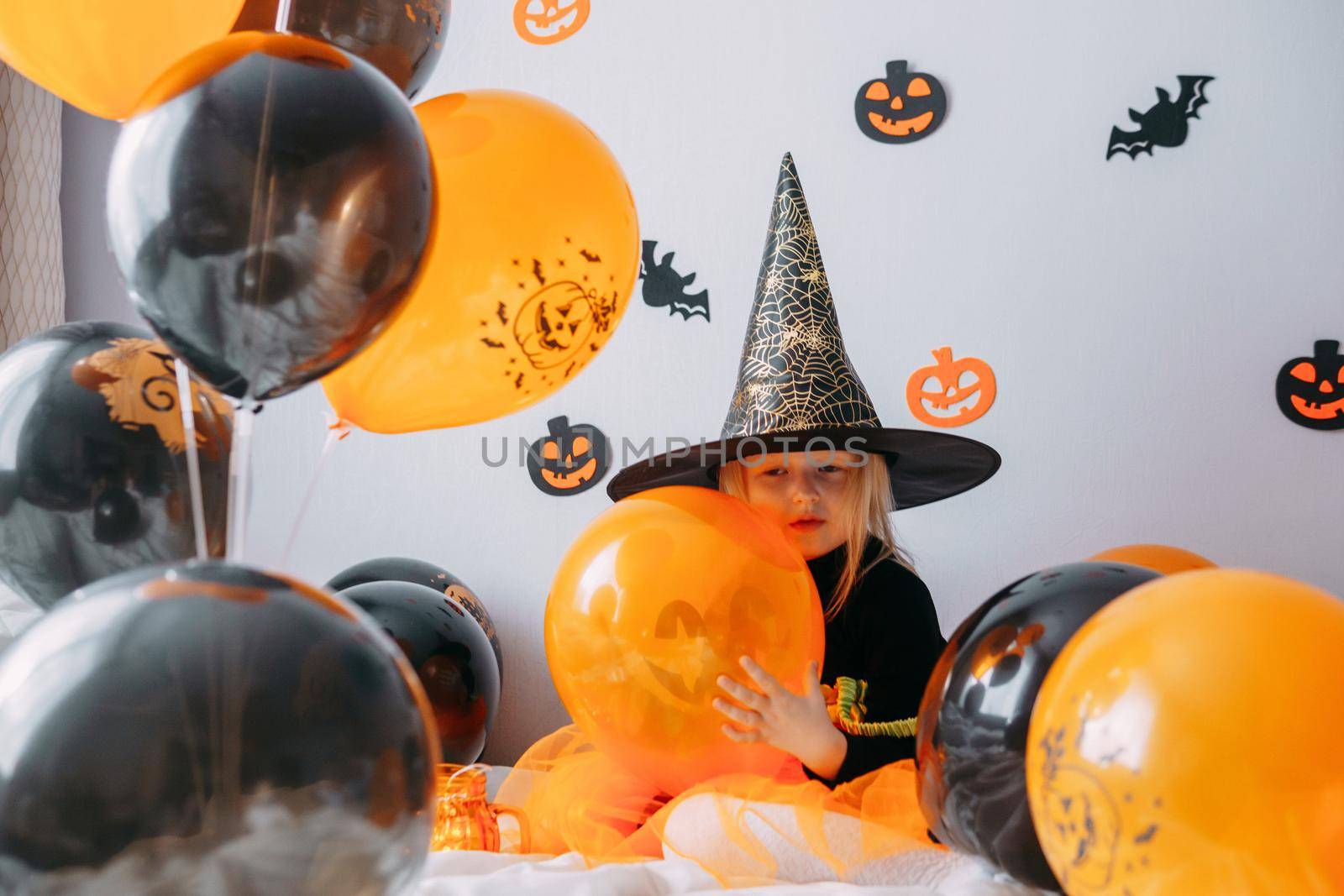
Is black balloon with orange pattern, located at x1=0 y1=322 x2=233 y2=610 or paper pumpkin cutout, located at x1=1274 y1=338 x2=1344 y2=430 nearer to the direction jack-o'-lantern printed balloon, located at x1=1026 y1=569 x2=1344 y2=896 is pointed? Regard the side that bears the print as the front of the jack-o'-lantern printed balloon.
the black balloon with orange pattern

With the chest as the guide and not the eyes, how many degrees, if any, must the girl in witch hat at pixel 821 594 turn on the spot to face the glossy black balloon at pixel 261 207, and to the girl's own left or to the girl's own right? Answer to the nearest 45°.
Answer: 0° — they already face it

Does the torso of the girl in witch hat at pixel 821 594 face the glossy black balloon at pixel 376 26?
yes

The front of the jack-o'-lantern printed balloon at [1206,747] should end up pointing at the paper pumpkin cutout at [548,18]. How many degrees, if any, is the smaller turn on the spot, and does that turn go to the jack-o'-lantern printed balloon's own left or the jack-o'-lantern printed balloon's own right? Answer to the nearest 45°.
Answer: approximately 90° to the jack-o'-lantern printed balloon's own right

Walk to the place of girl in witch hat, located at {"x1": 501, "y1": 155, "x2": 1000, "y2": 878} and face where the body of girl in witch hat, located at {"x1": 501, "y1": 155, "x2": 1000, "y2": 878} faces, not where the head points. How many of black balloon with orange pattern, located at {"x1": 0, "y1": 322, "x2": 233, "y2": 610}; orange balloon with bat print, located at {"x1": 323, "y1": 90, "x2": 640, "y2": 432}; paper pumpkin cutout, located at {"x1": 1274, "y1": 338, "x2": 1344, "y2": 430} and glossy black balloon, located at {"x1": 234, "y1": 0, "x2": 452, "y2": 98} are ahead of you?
3

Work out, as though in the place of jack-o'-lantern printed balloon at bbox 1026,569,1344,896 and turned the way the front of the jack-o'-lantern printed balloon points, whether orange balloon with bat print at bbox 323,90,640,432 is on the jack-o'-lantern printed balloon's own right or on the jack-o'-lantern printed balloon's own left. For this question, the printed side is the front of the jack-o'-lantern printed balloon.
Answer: on the jack-o'-lantern printed balloon's own right

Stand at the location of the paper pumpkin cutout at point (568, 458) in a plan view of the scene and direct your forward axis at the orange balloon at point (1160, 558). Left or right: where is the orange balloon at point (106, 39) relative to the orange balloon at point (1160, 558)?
right

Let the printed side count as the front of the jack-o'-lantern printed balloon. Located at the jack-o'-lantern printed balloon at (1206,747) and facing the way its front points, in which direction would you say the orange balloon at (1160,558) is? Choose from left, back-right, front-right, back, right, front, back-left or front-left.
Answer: back-right
